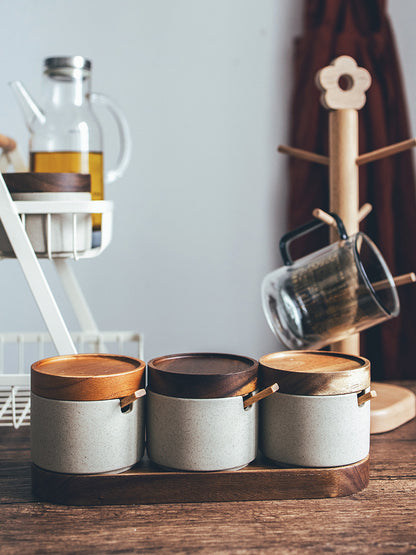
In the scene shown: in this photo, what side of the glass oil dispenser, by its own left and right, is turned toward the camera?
left
